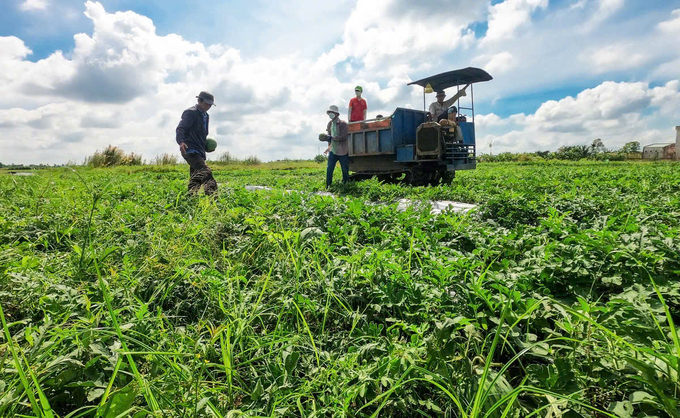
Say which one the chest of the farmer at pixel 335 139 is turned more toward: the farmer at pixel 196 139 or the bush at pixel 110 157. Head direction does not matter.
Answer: the farmer

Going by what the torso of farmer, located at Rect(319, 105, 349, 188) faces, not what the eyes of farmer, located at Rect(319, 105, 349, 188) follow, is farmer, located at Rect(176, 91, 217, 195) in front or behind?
in front

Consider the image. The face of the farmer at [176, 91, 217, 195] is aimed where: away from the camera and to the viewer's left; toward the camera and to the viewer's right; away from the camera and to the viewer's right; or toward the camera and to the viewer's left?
toward the camera and to the viewer's right

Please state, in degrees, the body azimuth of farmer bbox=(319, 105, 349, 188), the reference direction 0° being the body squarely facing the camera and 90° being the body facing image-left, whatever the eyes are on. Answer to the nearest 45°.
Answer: approximately 45°

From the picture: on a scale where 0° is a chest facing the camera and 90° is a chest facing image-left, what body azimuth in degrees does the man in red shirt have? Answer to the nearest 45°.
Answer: approximately 0°

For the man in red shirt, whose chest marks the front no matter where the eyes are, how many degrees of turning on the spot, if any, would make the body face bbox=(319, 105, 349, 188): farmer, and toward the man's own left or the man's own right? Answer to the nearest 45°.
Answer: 0° — they already face them

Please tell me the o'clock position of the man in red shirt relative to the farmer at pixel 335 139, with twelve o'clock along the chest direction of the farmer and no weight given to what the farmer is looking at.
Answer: The man in red shirt is roughly at 5 o'clock from the farmer.

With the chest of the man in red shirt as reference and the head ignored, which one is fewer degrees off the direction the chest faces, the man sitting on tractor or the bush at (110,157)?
the man sitting on tractor

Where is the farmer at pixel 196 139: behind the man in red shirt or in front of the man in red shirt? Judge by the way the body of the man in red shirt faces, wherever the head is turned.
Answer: in front

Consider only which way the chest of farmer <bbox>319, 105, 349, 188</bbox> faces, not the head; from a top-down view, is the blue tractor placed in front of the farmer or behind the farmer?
behind

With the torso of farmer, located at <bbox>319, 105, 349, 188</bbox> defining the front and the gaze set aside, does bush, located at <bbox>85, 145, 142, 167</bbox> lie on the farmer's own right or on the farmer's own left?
on the farmer's own right
